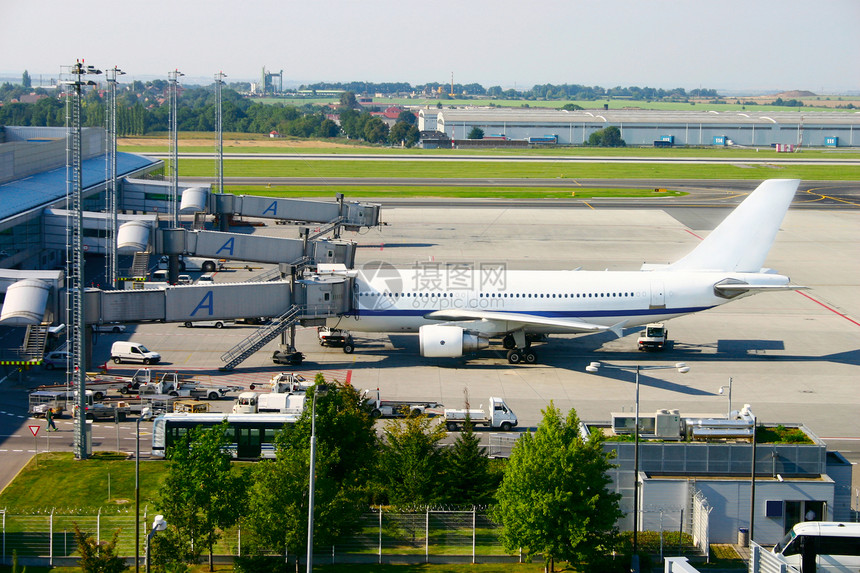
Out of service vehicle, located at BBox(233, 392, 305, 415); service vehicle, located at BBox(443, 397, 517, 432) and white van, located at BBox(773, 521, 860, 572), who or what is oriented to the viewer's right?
service vehicle, located at BBox(443, 397, 517, 432)

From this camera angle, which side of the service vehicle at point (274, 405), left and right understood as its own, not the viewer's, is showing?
left

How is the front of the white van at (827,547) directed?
to the viewer's left

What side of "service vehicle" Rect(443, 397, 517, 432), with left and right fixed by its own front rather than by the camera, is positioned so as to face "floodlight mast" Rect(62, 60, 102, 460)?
back

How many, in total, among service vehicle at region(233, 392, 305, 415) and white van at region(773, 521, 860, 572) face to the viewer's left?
2

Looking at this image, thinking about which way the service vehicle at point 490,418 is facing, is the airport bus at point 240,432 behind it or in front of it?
behind

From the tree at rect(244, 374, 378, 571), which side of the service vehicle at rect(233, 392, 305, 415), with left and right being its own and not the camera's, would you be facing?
left

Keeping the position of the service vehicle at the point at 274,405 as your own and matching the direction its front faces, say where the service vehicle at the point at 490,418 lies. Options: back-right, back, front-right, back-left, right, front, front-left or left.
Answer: back

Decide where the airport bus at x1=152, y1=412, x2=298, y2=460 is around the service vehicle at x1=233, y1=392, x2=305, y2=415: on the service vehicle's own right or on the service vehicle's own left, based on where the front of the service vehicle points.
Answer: on the service vehicle's own left

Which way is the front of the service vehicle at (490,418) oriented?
to the viewer's right

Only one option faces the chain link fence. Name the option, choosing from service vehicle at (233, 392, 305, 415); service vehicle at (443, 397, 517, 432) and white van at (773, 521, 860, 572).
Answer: the white van

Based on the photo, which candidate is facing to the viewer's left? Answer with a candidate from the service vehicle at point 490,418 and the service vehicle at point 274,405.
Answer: the service vehicle at point 274,405

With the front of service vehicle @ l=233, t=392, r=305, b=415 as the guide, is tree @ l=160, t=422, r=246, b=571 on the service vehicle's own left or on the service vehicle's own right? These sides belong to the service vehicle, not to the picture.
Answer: on the service vehicle's own left
